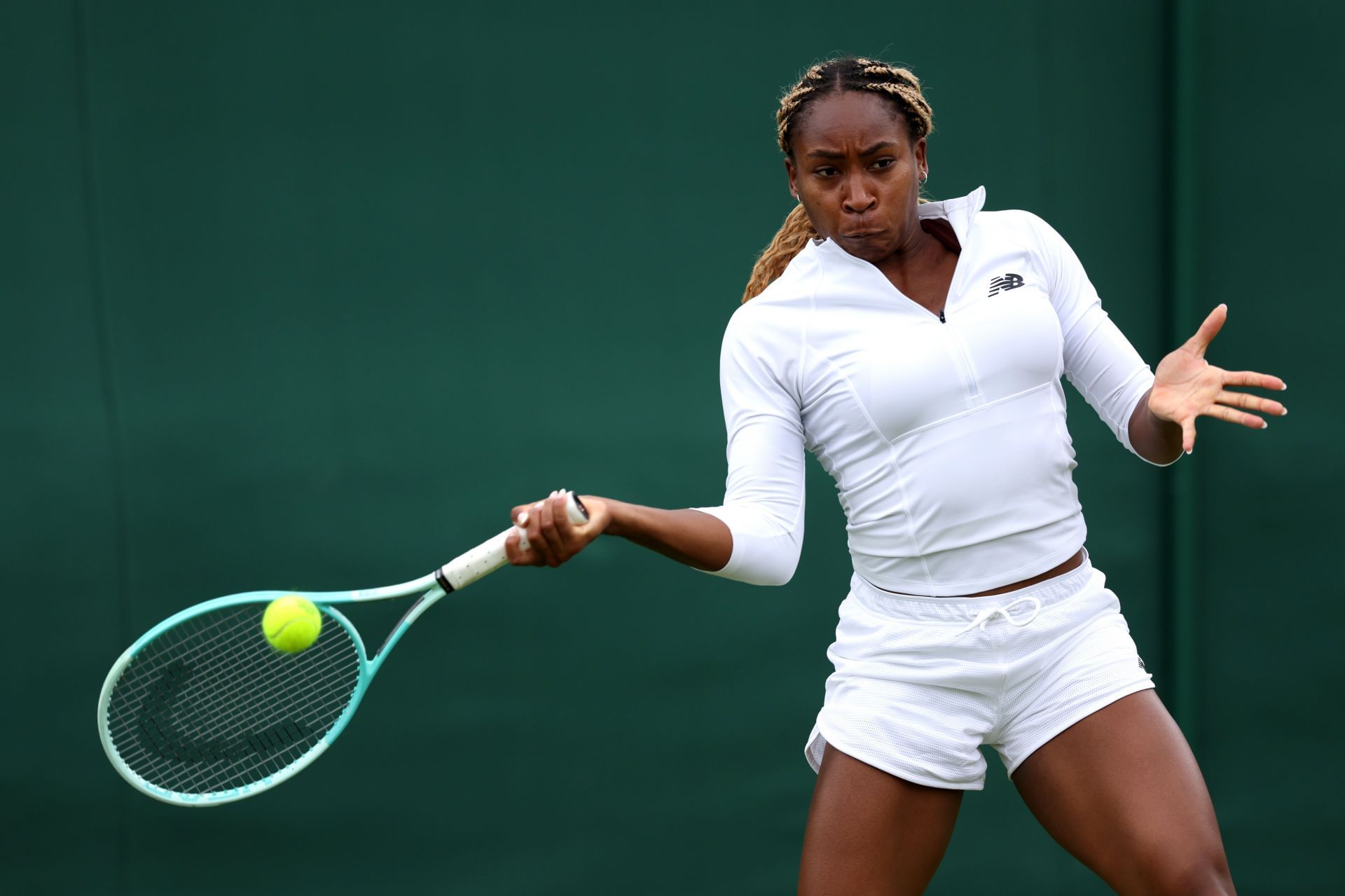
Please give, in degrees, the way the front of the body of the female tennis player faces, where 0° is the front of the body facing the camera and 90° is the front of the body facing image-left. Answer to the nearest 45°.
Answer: approximately 0°

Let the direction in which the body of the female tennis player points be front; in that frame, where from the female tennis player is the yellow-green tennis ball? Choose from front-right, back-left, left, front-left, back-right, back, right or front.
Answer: right
